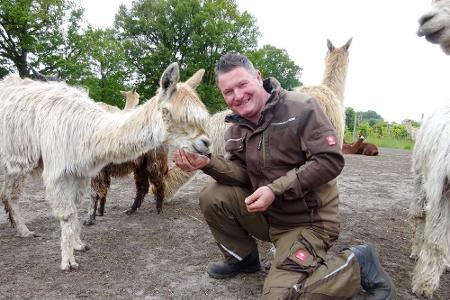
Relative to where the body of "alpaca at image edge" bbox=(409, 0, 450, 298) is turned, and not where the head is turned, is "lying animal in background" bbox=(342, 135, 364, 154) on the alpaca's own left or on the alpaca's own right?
on the alpaca's own right

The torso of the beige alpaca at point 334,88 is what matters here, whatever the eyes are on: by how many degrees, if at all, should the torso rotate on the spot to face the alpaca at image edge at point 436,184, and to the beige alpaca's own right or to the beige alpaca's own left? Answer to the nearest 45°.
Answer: approximately 90° to the beige alpaca's own right

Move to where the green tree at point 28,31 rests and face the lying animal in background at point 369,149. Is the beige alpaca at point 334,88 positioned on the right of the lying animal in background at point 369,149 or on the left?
right

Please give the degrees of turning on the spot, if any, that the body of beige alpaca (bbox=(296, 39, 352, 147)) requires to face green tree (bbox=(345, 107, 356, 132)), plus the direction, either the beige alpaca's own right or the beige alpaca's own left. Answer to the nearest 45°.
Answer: approximately 45° to the beige alpaca's own left

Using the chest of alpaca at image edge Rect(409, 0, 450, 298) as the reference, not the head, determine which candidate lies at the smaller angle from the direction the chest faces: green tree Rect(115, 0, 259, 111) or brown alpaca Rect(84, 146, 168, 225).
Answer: the brown alpaca

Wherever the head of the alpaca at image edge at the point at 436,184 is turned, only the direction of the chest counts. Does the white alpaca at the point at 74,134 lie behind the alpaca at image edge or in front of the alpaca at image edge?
in front

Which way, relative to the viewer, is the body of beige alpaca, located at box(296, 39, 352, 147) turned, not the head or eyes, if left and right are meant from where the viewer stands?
facing away from the viewer and to the right of the viewer

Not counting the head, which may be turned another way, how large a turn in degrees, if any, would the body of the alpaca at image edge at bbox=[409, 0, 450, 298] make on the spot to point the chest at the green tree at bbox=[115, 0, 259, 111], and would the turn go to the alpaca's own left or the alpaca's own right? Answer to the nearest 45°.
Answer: approximately 45° to the alpaca's own right

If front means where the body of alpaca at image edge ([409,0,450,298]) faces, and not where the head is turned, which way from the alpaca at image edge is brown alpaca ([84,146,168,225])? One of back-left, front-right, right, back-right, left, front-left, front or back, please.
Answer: front
